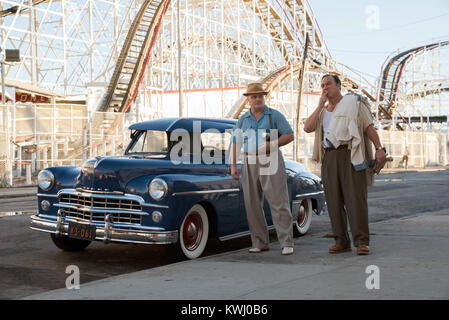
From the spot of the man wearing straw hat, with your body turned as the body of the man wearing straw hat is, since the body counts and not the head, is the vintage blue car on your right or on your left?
on your right

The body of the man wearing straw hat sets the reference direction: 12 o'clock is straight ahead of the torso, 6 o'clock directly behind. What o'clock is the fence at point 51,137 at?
The fence is roughly at 5 o'clock from the man wearing straw hat.

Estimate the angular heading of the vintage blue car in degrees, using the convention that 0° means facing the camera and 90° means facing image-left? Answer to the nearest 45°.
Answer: approximately 45°

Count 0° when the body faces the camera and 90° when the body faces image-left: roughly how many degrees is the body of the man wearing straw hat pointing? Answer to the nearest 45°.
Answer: approximately 0°

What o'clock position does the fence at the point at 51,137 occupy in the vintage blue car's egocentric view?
The fence is roughly at 4 o'clock from the vintage blue car.
